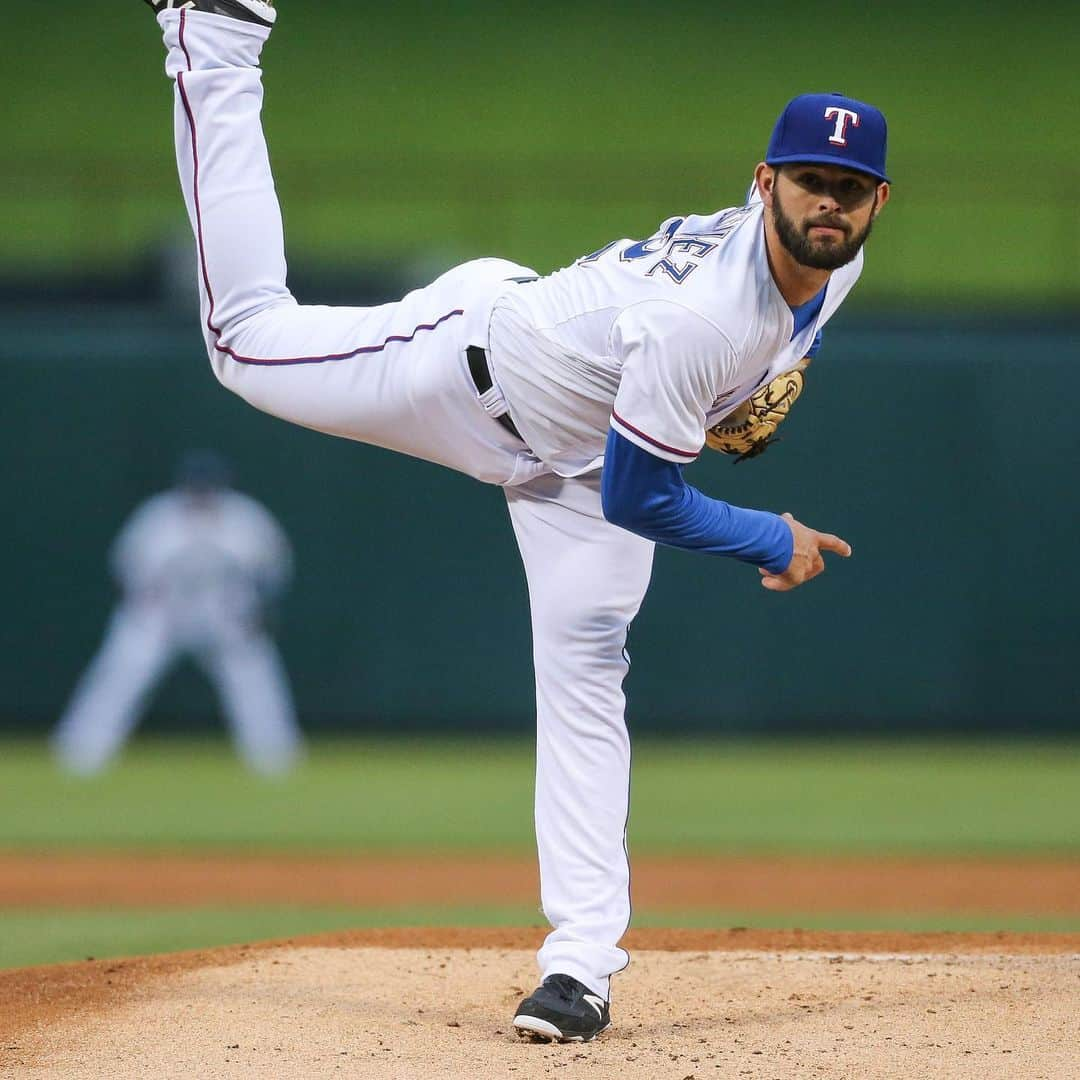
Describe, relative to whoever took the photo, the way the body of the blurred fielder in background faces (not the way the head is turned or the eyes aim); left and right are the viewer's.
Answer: facing the viewer

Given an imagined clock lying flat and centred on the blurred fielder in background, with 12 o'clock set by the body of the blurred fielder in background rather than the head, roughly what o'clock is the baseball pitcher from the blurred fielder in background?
The baseball pitcher is roughly at 12 o'clock from the blurred fielder in background.

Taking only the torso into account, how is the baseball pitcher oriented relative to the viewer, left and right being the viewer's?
facing the viewer and to the right of the viewer

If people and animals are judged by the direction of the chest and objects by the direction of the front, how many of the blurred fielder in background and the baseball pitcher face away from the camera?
0

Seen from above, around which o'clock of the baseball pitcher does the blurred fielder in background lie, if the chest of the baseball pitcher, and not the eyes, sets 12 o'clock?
The blurred fielder in background is roughly at 7 o'clock from the baseball pitcher.
